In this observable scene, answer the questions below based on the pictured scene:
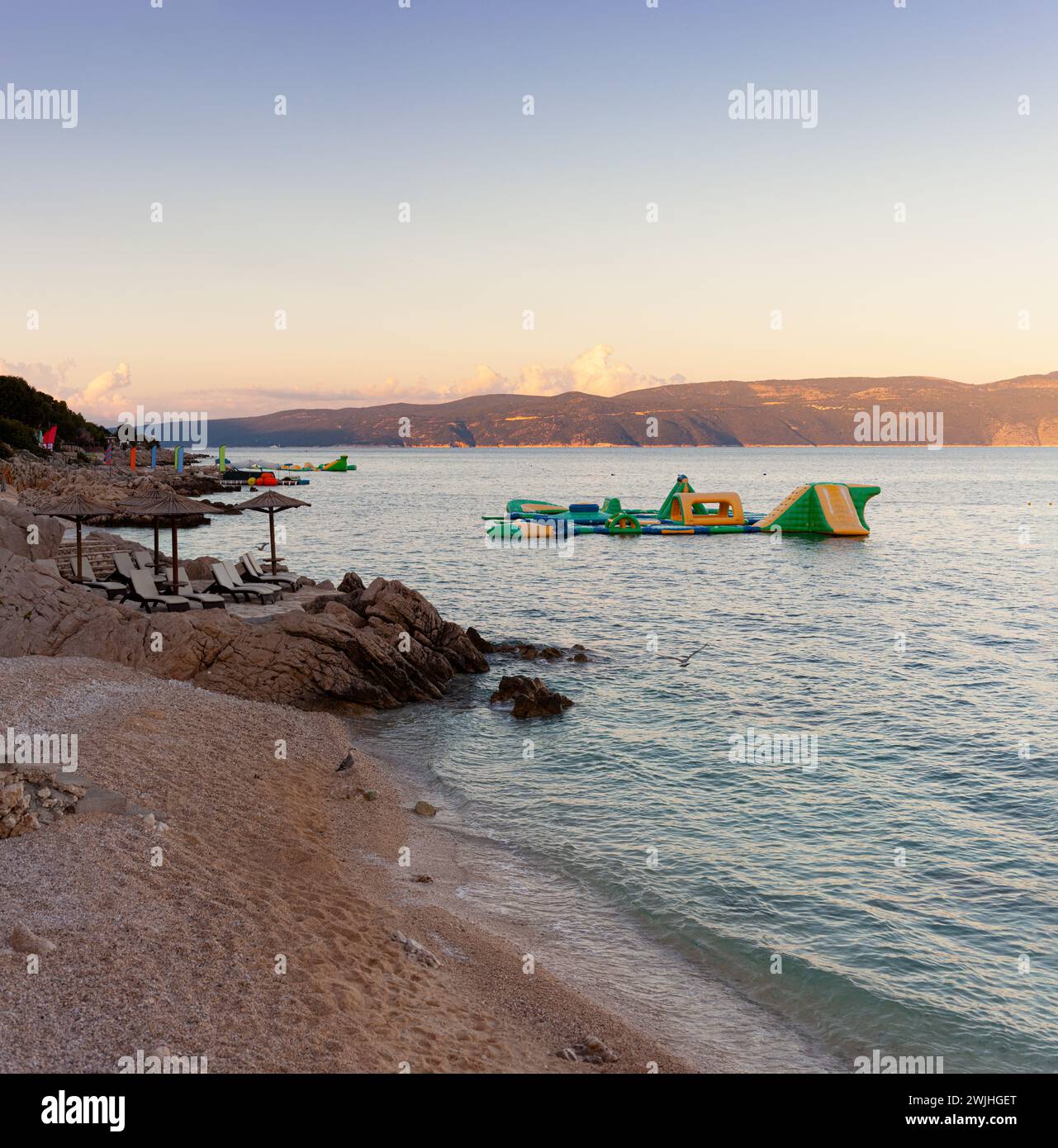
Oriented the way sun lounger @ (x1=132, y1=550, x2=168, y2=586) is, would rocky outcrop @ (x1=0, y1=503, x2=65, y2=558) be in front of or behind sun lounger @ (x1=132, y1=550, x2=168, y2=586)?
behind

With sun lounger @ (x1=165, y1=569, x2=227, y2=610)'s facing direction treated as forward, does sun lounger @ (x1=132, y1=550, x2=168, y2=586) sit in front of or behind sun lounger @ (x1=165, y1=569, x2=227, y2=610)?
behind

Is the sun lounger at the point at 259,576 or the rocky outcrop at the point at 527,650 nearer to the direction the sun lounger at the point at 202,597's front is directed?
the rocky outcrop

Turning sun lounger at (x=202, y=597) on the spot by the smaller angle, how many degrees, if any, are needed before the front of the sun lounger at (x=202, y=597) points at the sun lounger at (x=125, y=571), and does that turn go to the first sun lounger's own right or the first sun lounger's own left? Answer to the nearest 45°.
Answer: approximately 180°

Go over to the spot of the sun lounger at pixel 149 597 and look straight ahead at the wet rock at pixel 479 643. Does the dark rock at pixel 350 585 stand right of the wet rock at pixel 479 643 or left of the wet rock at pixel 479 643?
left

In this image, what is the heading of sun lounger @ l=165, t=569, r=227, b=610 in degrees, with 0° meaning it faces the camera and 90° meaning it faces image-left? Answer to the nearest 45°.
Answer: approximately 315°

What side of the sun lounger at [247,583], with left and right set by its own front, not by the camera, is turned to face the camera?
right
